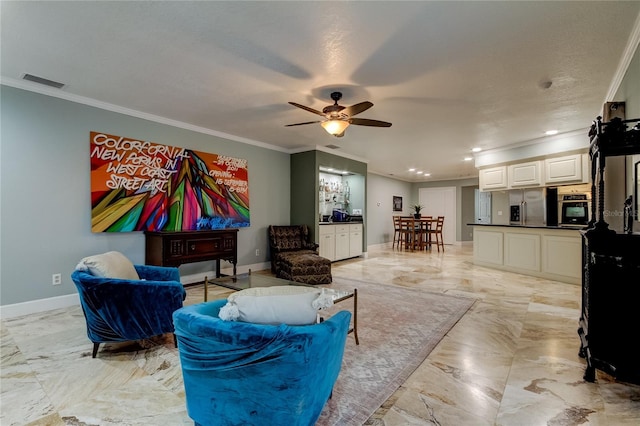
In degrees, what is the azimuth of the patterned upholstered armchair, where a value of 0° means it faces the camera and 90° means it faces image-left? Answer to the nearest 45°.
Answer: approximately 315°

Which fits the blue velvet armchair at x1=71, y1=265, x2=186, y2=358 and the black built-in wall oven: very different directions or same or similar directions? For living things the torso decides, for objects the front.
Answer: very different directions

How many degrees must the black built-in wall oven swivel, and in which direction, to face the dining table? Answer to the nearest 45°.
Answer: approximately 135° to its right

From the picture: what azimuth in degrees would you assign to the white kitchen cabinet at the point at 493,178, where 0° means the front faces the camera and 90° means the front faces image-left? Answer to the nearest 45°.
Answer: approximately 0°
